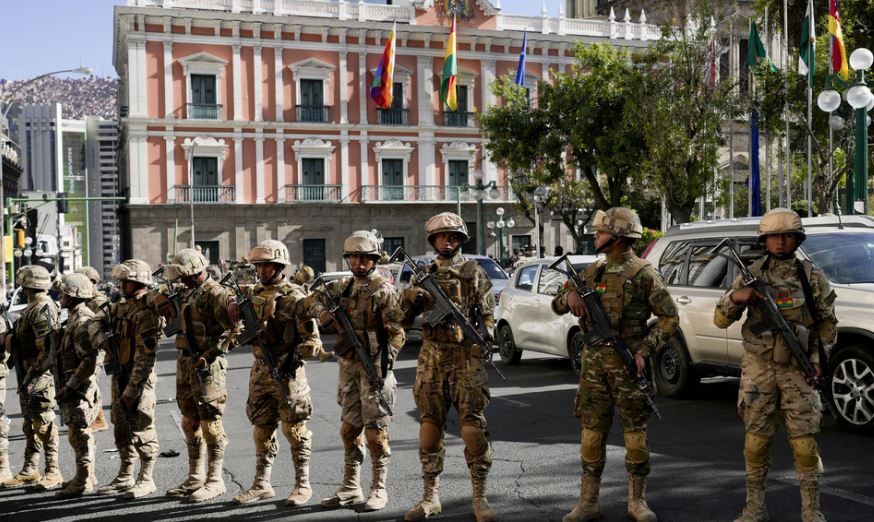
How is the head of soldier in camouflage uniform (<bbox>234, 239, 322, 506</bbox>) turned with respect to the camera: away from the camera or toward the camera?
toward the camera

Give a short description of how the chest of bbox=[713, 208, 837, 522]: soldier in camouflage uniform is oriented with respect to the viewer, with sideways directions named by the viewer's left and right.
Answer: facing the viewer

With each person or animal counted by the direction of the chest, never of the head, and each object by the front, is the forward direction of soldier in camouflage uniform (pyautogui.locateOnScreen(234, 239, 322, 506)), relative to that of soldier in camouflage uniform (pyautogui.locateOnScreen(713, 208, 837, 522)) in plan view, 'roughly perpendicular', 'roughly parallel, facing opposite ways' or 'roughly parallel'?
roughly parallel

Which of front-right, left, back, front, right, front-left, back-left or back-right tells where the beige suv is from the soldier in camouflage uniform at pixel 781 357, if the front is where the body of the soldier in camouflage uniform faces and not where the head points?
back

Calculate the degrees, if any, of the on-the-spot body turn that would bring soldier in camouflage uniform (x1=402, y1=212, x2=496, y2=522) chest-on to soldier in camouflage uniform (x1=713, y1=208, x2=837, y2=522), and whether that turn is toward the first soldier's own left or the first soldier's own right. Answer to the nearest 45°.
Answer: approximately 90° to the first soldier's own left

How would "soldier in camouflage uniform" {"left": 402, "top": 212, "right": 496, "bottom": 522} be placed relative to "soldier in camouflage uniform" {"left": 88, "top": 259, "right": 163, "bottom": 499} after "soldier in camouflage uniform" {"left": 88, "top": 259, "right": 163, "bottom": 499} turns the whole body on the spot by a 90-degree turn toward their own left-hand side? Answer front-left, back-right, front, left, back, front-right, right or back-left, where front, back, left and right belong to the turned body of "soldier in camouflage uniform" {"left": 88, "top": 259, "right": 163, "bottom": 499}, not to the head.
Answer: front

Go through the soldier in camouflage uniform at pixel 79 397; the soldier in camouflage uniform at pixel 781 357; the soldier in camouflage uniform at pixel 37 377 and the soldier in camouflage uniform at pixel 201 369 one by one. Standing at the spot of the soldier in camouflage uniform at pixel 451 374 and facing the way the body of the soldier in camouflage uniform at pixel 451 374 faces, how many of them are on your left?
1

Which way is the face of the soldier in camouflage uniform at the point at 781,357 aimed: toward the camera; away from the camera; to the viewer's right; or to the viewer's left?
toward the camera

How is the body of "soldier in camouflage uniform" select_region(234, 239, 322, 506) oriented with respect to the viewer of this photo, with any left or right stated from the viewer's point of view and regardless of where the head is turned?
facing the viewer and to the left of the viewer

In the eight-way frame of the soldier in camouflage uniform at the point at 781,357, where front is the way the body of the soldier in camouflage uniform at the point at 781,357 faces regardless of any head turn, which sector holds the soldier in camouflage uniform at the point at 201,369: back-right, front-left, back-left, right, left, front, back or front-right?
right

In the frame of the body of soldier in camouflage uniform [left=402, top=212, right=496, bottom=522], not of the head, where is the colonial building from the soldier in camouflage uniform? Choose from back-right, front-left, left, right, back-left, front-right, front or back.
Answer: back

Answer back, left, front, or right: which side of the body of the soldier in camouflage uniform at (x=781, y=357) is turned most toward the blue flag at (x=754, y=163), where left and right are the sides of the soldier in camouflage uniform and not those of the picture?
back

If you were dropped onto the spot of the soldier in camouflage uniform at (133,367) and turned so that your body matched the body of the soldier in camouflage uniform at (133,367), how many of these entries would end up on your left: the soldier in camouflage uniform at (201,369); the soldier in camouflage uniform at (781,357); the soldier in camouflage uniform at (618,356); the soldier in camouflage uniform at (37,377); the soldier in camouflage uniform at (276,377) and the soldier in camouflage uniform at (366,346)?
5

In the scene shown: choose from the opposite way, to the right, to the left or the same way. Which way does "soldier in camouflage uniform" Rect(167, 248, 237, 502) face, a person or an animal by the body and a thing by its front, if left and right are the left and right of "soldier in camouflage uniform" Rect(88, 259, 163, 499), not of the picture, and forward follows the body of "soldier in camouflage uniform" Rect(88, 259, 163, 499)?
the same way

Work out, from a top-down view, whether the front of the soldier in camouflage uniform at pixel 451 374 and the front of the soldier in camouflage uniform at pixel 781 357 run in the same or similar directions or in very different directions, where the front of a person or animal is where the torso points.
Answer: same or similar directions

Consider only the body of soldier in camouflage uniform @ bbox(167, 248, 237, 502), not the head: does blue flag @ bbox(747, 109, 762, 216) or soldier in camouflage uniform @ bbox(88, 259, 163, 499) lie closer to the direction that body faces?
the soldier in camouflage uniform
